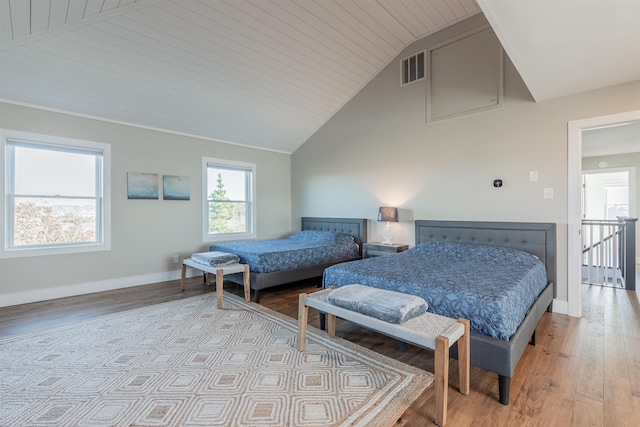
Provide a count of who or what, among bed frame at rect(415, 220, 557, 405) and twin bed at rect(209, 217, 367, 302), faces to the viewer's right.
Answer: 0

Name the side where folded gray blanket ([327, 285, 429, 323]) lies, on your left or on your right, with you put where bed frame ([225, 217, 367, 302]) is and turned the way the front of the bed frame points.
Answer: on your left

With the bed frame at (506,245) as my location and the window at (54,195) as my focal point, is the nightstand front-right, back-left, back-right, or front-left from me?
front-right

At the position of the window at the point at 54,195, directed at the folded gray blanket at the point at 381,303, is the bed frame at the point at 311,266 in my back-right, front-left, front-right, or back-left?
front-left

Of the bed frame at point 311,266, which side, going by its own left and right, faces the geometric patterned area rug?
front

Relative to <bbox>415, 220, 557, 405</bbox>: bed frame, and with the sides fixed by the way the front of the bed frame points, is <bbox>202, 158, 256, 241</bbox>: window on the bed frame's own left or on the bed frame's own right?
on the bed frame's own right

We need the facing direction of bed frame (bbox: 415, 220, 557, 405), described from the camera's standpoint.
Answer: facing the viewer and to the left of the viewer

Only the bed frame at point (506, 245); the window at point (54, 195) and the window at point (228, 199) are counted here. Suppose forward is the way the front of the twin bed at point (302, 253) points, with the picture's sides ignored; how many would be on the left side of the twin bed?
1

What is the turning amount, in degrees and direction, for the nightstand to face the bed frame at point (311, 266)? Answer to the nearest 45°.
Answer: approximately 45° to its right

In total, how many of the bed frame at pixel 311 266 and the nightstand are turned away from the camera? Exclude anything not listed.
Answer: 0

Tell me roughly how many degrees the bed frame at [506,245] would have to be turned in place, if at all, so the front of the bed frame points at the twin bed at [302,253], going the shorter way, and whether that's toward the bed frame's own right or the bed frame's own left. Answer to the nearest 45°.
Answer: approximately 45° to the bed frame's own right

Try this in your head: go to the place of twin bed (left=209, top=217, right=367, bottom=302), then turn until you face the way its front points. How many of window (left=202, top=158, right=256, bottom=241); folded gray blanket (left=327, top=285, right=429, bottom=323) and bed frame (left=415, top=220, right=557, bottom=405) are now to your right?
1
